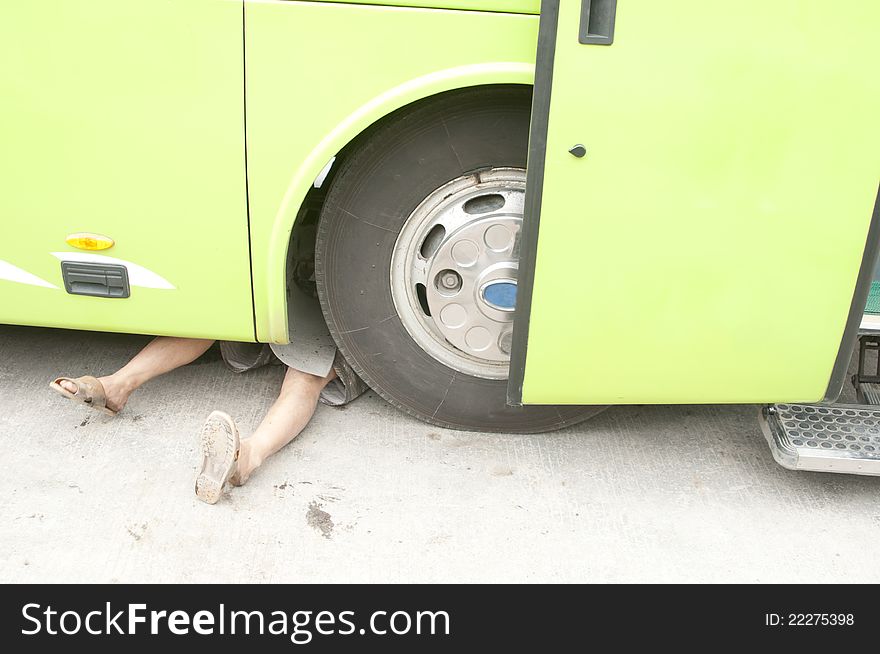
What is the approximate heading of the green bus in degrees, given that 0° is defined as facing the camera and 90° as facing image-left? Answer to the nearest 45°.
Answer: approximately 270°
